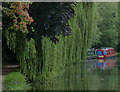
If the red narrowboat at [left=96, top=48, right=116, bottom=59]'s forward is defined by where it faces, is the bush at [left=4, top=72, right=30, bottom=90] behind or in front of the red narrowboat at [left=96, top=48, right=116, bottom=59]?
in front

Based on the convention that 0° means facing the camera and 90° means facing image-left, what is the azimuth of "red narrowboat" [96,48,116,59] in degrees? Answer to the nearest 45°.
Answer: approximately 45°
